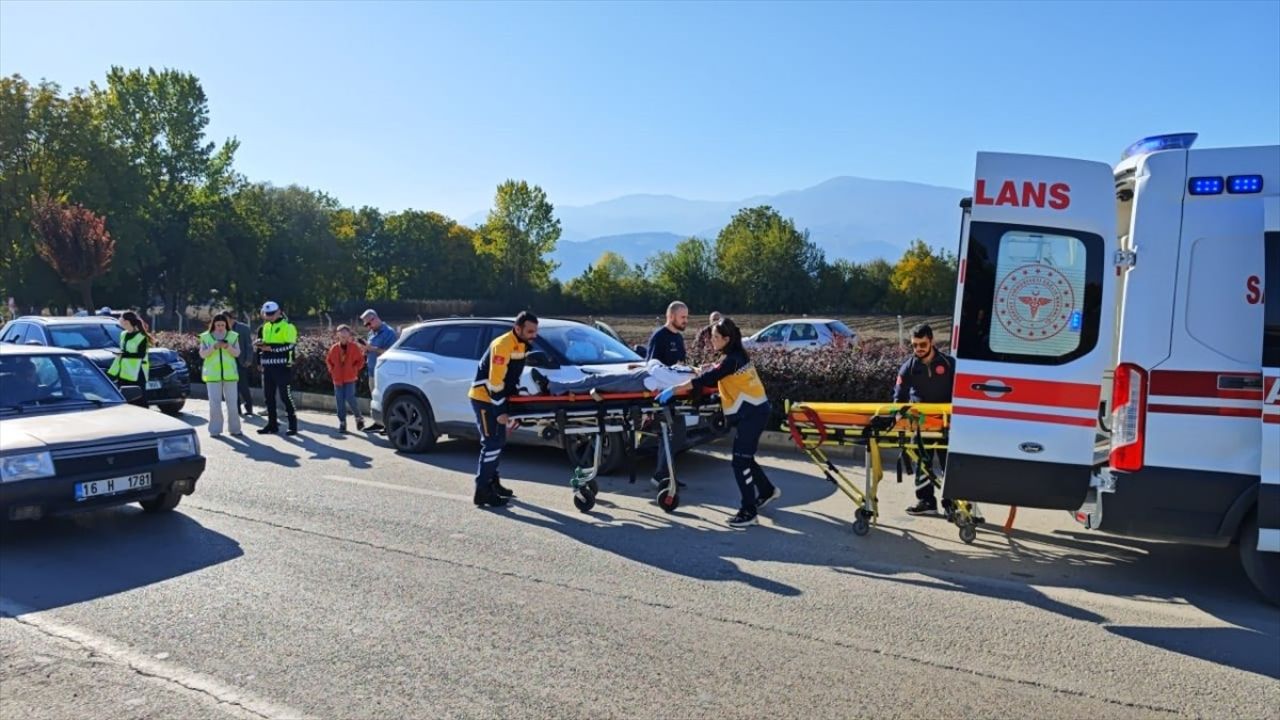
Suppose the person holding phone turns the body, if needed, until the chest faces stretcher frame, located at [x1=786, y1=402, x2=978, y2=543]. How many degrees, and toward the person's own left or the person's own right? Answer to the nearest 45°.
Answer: approximately 45° to the person's own left

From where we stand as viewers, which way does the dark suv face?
facing the viewer and to the right of the viewer

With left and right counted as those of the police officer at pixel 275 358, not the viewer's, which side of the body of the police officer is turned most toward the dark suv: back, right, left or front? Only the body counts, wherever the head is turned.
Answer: right

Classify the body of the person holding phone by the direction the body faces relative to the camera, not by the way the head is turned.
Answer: toward the camera

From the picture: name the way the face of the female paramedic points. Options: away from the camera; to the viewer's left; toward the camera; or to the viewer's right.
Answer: to the viewer's left

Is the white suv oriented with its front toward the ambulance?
yes

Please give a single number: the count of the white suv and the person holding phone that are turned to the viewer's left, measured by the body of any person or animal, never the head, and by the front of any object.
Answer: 0

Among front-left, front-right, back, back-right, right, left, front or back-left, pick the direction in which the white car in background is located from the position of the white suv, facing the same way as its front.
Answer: left

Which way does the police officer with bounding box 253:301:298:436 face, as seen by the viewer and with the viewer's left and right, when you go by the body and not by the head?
facing the viewer and to the left of the viewer

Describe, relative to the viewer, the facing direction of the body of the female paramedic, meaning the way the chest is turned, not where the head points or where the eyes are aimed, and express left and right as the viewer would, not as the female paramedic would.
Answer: facing to the left of the viewer

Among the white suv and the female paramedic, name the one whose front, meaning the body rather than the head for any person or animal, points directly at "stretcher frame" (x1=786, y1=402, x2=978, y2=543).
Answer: the white suv

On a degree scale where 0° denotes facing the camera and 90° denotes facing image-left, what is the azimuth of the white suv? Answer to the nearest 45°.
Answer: approximately 315°

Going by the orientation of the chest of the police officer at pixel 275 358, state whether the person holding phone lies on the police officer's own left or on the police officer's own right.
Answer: on the police officer's own right

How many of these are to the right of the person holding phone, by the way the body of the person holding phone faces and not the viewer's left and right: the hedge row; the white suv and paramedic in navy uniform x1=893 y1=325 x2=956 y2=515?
0

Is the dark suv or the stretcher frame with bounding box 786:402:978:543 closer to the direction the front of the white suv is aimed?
the stretcher frame

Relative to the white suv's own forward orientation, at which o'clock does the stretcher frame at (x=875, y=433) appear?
The stretcher frame is roughly at 12 o'clock from the white suv.

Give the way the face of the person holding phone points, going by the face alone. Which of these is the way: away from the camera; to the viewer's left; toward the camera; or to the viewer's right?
toward the camera

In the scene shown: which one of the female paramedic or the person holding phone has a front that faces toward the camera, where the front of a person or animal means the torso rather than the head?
the person holding phone
